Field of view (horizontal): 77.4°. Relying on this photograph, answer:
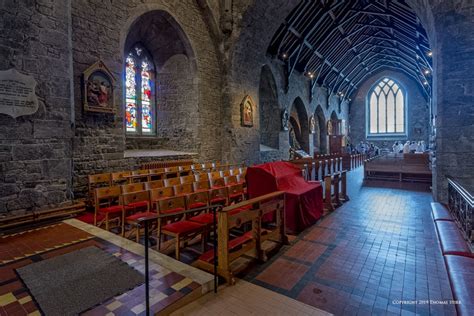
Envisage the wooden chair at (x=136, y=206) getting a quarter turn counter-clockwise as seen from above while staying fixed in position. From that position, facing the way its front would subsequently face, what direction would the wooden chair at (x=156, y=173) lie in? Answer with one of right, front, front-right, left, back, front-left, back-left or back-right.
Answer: front-left

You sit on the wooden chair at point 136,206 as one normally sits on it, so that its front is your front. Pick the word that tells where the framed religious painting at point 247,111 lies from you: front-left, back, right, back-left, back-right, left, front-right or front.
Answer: left

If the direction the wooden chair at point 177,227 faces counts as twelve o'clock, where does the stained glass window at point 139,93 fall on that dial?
The stained glass window is roughly at 7 o'clock from the wooden chair.

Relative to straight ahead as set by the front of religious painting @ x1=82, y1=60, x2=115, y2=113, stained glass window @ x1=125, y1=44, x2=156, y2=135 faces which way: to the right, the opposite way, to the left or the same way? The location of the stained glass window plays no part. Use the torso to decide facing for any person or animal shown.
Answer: the same way

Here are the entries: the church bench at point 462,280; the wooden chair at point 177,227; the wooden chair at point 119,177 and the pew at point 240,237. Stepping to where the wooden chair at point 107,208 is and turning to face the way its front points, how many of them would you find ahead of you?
3

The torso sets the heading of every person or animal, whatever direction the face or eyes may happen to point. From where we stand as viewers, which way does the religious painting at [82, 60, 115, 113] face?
facing the viewer and to the right of the viewer

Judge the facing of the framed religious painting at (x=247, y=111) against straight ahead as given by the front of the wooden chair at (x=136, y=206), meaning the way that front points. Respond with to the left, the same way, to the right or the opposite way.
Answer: the same way

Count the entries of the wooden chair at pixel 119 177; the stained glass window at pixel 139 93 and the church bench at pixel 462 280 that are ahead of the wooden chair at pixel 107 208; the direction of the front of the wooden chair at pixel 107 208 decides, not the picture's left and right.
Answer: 1

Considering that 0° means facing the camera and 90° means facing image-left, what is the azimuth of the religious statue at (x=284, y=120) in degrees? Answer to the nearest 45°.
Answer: approximately 315°

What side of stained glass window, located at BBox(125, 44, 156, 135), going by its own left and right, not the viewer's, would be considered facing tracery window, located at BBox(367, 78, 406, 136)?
left

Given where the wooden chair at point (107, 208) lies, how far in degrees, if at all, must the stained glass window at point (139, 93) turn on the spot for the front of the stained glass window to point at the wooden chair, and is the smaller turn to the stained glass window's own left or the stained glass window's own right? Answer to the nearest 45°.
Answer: approximately 45° to the stained glass window's own right

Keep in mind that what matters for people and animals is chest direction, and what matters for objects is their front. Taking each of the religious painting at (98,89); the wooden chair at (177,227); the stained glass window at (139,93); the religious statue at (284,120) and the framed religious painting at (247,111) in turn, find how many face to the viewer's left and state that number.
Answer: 0

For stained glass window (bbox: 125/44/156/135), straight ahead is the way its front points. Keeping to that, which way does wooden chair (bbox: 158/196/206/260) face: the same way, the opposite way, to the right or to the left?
the same way
